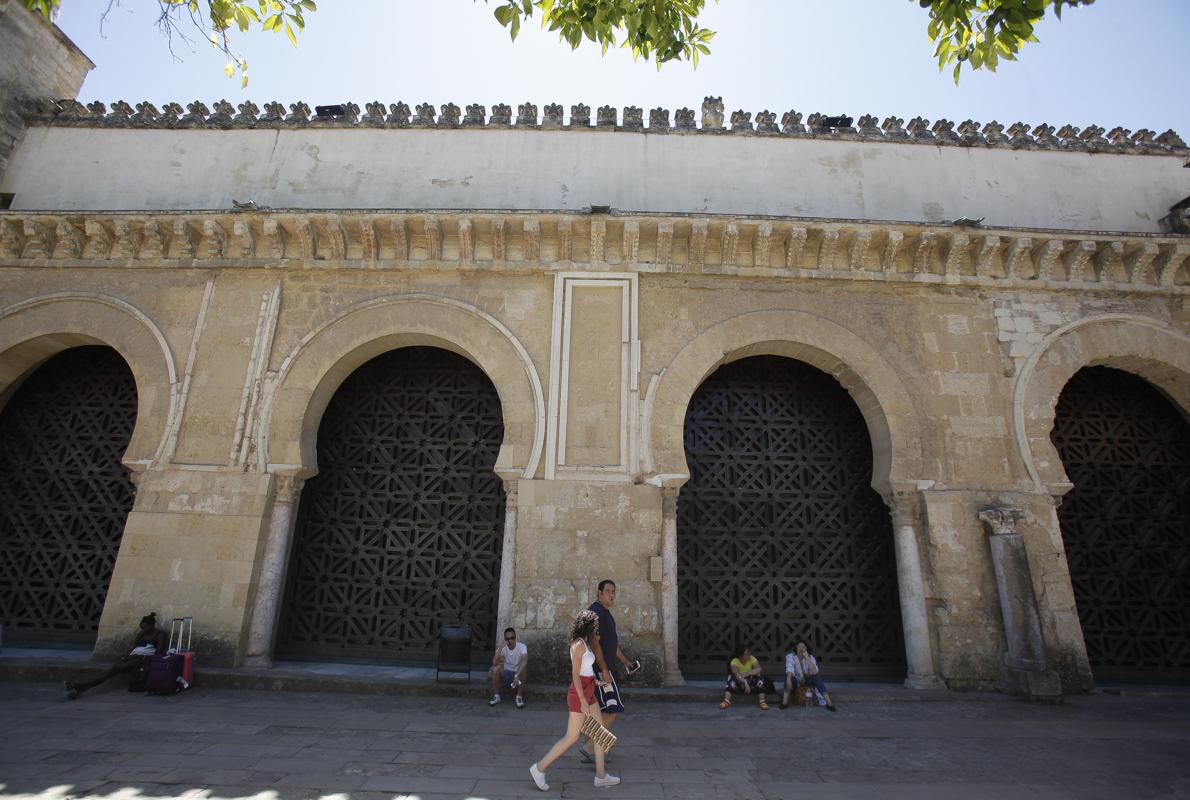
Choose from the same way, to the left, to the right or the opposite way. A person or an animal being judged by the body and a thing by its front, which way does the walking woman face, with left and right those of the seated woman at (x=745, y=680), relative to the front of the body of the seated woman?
to the left

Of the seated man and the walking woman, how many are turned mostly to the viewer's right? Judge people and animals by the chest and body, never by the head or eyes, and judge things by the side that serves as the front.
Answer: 1

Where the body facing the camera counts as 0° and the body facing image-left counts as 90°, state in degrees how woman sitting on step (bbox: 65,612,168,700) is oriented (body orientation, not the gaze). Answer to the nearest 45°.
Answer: approximately 45°

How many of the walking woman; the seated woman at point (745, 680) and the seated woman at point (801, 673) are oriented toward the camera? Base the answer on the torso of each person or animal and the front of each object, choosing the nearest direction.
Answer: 2

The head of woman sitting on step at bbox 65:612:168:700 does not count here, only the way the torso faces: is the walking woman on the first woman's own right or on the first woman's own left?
on the first woman's own left

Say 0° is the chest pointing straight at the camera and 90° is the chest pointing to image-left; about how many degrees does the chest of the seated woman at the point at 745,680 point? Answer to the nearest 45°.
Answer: approximately 0°

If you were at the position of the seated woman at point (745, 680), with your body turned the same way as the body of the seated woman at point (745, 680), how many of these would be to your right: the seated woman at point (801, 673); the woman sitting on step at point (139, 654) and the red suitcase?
2

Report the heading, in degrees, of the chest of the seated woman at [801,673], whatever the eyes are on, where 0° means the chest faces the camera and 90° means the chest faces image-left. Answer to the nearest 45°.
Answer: approximately 0°

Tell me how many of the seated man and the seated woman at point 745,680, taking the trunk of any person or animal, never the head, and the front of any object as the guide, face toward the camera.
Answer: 2

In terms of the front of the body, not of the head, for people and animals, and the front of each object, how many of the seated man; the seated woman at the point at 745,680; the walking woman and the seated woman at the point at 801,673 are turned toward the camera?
3

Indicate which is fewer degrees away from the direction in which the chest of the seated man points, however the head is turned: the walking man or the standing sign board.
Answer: the walking man

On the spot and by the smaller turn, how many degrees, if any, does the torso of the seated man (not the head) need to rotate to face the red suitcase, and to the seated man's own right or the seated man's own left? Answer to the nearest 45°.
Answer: approximately 90° to the seated man's own right
